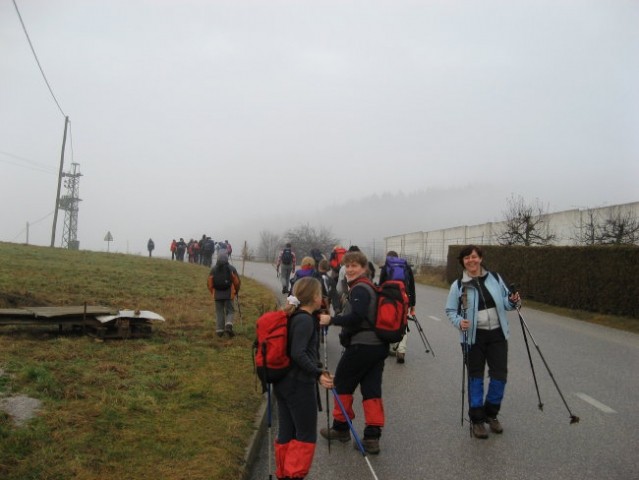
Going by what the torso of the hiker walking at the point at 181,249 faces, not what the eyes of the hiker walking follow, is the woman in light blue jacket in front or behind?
behind

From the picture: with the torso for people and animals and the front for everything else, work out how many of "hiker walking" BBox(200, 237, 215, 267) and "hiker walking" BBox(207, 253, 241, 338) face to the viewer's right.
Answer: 0

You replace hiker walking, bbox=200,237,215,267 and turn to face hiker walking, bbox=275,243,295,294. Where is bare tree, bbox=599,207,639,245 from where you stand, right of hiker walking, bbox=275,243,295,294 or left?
left

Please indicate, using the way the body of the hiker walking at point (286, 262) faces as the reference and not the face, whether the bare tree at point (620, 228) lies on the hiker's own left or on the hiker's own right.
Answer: on the hiker's own right

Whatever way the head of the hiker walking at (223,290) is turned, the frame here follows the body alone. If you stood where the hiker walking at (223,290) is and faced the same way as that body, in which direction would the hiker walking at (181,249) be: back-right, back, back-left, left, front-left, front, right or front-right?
front

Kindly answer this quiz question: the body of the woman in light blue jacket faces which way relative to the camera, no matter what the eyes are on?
toward the camera

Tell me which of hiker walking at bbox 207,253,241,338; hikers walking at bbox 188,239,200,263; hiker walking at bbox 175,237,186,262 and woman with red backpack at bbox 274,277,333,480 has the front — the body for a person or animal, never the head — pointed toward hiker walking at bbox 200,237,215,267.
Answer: hiker walking at bbox 207,253,241,338

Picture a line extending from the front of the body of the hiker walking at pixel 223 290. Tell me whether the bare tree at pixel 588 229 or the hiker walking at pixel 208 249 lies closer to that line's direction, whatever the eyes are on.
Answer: the hiker walking

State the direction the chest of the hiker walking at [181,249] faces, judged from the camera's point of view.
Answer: away from the camera

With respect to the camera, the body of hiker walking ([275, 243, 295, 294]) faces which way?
away from the camera

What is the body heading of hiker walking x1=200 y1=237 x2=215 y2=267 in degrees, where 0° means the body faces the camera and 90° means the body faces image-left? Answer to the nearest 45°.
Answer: approximately 180°

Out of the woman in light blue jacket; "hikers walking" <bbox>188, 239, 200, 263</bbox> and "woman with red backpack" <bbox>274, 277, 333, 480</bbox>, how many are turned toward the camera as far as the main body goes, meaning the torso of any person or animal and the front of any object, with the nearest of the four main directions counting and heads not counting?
1

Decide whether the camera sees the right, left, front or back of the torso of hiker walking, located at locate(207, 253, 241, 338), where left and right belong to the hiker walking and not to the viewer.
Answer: back
